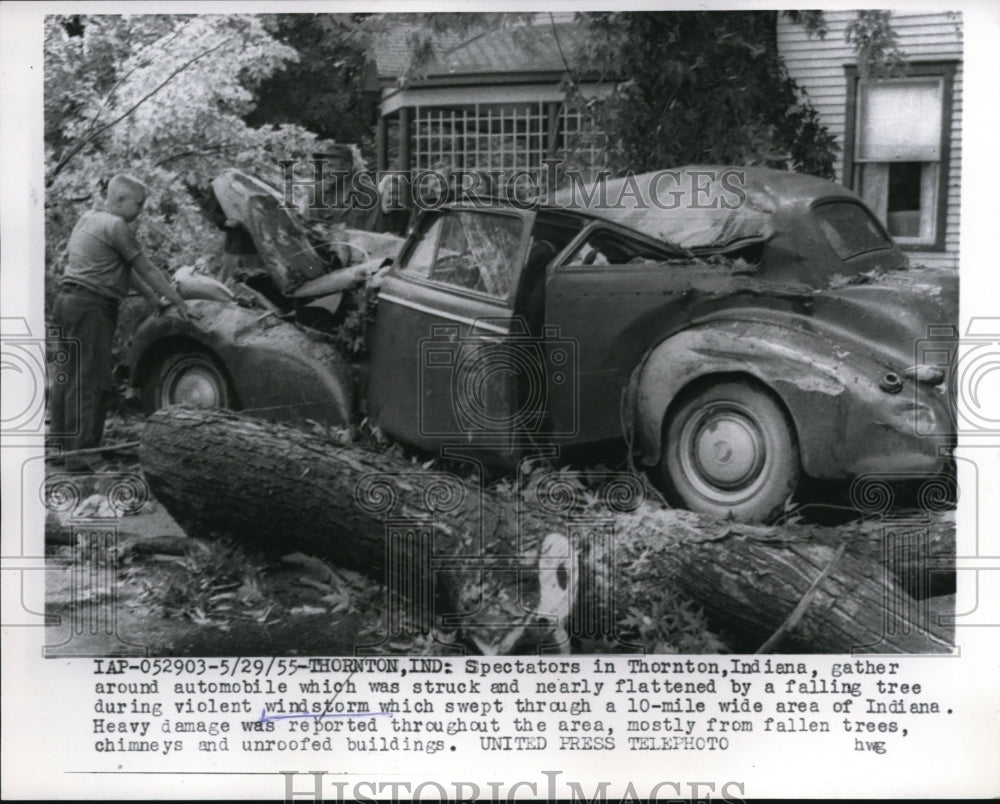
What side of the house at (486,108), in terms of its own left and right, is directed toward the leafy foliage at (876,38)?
left

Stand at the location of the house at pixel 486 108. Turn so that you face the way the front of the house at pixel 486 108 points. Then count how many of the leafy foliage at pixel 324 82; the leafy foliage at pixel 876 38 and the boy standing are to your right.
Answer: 2

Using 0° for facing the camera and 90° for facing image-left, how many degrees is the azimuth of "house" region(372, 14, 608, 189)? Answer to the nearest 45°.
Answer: approximately 0°

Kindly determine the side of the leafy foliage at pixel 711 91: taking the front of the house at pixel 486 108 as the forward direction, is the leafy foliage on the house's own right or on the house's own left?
on the house's own left

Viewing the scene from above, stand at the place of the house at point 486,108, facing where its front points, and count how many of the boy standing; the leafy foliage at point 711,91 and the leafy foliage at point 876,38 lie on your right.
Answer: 1

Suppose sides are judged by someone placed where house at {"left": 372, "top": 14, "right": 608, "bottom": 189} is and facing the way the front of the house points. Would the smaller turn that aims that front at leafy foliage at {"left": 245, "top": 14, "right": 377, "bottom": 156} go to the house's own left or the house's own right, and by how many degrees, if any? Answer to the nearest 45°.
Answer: approximately 90° to the house's own right

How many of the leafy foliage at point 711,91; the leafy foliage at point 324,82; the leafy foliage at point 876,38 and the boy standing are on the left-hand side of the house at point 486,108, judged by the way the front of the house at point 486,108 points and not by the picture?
2
